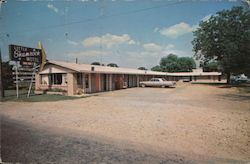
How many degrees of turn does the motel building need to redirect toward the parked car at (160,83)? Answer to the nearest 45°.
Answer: approximately 90° to its left

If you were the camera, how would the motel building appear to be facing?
facing the viewer and to the right of the viewer

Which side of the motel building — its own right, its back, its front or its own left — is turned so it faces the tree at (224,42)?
left
